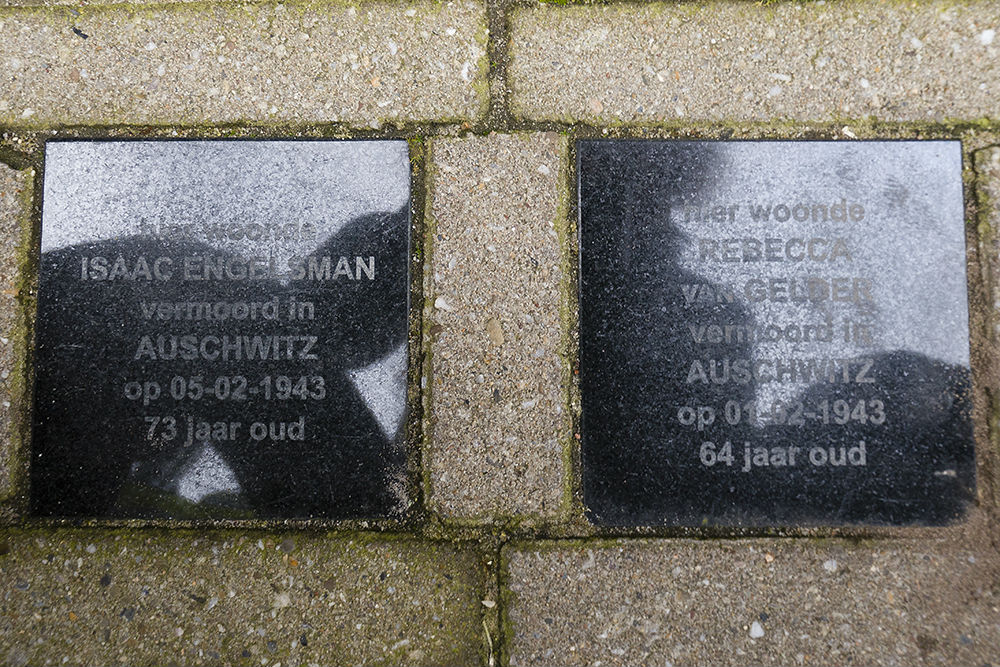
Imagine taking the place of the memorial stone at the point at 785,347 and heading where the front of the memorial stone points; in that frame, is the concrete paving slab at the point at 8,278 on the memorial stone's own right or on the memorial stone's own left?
on the memorial stone's own right

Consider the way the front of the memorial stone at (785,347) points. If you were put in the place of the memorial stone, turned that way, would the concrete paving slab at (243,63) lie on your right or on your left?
on your right

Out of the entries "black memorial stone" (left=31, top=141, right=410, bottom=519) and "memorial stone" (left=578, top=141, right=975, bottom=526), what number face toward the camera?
2
